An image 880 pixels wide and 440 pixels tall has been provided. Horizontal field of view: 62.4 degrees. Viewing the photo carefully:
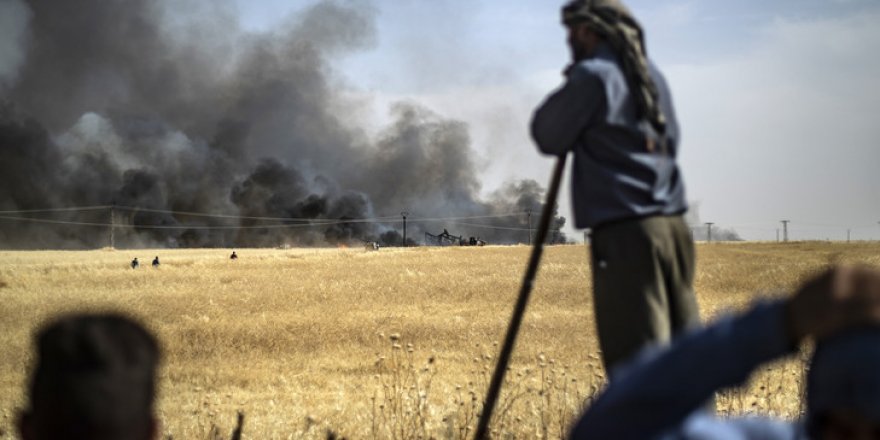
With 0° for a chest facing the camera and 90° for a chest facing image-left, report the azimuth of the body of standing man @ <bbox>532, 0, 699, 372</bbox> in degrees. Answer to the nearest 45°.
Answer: approximately 135°
